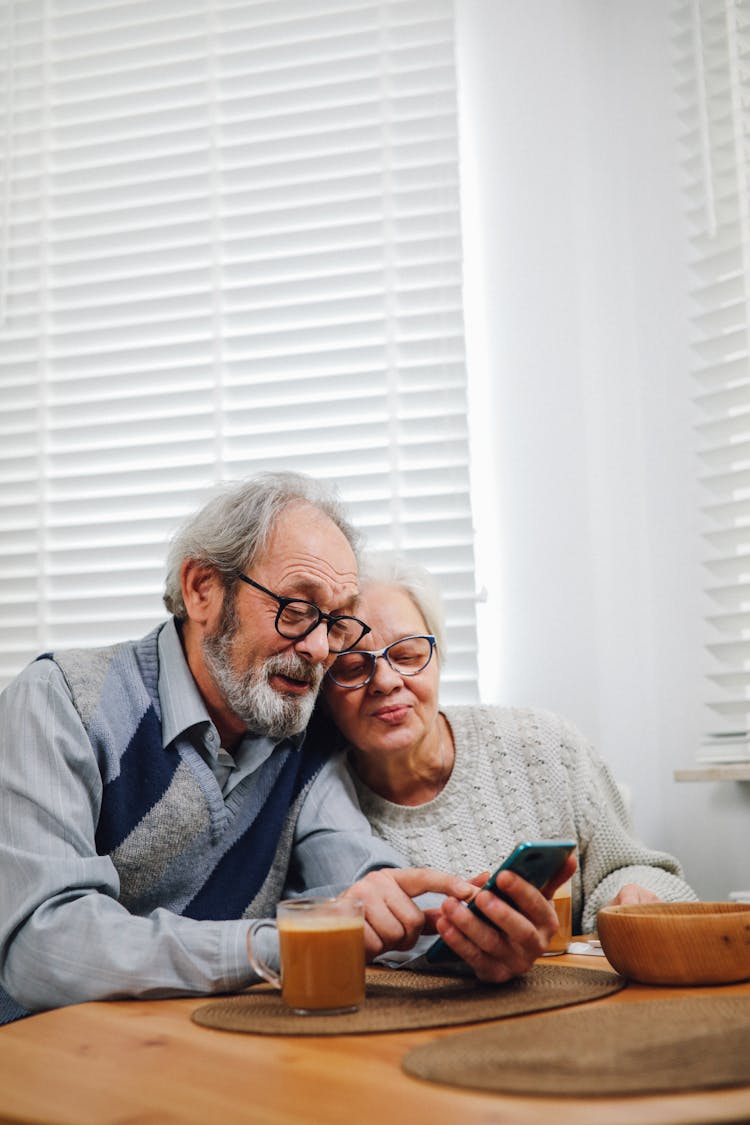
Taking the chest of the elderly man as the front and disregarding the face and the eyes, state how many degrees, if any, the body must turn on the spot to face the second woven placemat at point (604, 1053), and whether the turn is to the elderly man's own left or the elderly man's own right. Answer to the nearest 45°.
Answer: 0° — they already face it

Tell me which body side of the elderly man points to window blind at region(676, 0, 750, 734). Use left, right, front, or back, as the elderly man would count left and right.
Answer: left

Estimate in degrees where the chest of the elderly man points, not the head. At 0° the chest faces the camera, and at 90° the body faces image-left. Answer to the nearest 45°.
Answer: approximately 315°

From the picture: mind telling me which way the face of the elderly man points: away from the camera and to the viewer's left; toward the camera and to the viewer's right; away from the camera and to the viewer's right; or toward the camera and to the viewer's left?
toward the camera and to the viewer's right

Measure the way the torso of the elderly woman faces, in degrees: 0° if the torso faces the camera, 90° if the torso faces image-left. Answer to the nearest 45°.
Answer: approximately 0°

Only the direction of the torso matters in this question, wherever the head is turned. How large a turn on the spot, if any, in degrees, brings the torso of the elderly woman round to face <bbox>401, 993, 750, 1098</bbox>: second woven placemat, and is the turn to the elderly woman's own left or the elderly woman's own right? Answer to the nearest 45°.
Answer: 0° — they already face it
